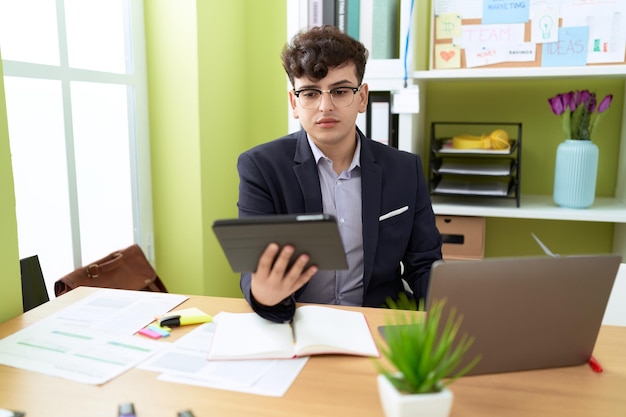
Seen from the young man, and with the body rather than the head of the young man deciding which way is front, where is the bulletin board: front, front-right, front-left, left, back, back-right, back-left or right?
back-left

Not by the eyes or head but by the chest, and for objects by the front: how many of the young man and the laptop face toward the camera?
1

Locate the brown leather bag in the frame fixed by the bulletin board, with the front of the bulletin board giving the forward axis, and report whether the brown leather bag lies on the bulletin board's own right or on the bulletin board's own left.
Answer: on the bulletin board's own right

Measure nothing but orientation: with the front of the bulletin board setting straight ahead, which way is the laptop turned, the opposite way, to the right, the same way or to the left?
the opposite way

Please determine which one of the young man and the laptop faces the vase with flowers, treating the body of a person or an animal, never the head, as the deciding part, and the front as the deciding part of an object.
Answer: the laptop

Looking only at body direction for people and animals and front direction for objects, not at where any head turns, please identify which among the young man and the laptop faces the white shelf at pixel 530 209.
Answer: the laptop

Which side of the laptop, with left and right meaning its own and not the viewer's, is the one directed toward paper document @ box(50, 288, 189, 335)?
left

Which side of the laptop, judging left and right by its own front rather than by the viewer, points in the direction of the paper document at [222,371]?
left

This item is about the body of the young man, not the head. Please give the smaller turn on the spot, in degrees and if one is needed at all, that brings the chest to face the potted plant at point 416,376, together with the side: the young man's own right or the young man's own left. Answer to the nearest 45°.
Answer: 0° — they already face it

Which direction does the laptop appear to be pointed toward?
away from the camera

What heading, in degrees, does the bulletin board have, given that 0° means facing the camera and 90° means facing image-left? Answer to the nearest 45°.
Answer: approximately 0°

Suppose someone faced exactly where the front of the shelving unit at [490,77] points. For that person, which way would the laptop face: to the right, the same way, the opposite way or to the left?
the opposite way

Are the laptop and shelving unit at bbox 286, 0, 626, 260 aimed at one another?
yes
